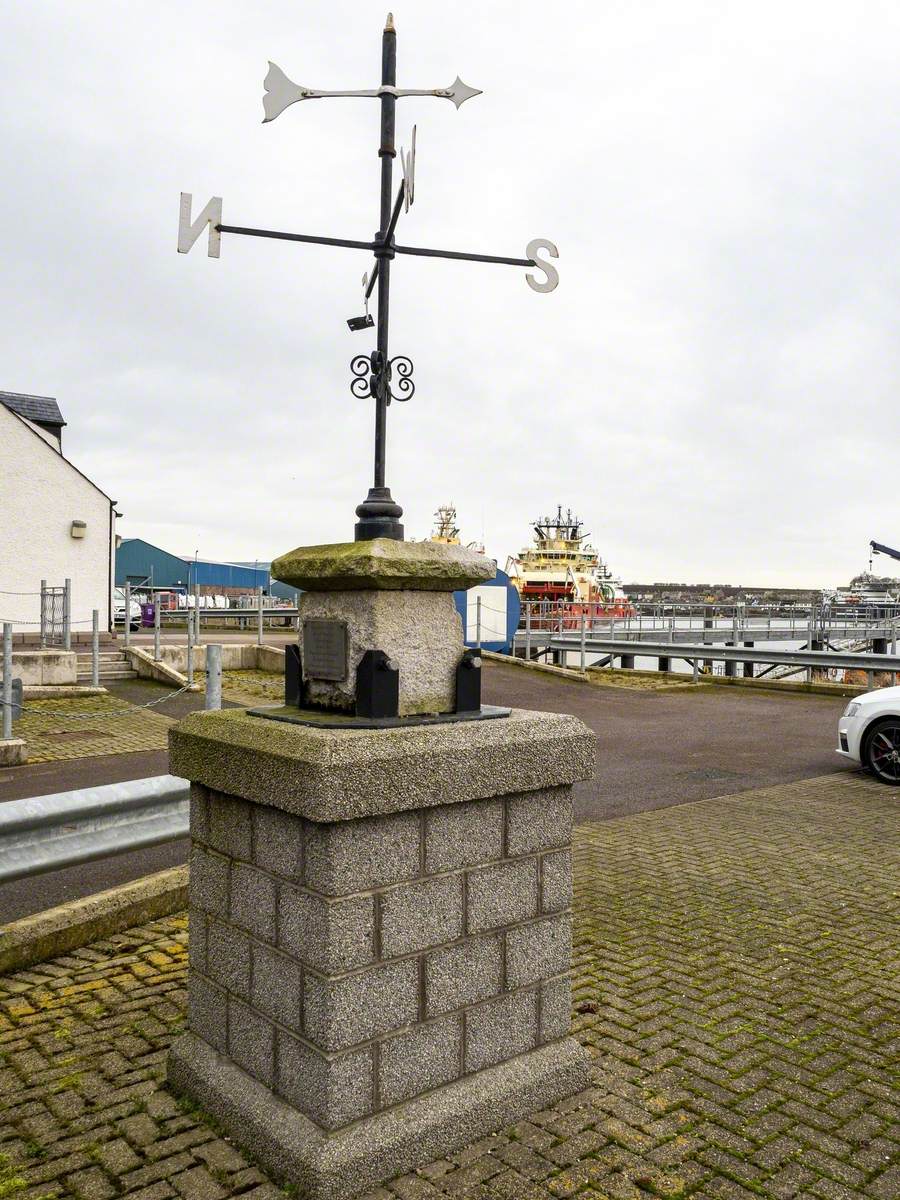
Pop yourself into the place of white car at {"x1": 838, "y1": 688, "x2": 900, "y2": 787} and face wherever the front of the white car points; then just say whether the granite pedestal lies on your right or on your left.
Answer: on your left

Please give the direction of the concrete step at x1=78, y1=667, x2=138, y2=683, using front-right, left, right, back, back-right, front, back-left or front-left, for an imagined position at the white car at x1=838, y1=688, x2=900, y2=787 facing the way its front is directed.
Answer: front

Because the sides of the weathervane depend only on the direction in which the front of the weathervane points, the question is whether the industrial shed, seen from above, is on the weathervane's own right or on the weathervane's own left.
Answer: on the weathervane's own left

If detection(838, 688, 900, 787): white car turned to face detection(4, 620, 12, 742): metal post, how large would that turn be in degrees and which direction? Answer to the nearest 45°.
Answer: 0° — it already faces it

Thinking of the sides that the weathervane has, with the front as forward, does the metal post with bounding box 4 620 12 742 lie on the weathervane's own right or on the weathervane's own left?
on the weathervane's own left

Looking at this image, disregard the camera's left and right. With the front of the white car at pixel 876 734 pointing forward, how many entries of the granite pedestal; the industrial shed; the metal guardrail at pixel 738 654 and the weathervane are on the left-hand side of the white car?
2

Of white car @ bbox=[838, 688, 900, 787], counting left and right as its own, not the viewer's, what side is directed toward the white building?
front

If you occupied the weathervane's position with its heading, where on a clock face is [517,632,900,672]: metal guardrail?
The metal guardrail is roughly at 10 o'clock from the weathervane.

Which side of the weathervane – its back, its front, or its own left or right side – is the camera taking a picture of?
right

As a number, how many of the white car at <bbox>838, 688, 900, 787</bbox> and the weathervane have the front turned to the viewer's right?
1

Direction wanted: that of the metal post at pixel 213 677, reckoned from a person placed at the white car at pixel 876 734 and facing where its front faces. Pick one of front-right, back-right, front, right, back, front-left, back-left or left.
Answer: front-left

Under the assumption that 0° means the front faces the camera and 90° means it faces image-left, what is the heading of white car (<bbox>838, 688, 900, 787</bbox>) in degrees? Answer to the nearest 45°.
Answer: approximately 90°

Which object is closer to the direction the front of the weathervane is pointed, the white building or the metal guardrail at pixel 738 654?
the metal guardrail
